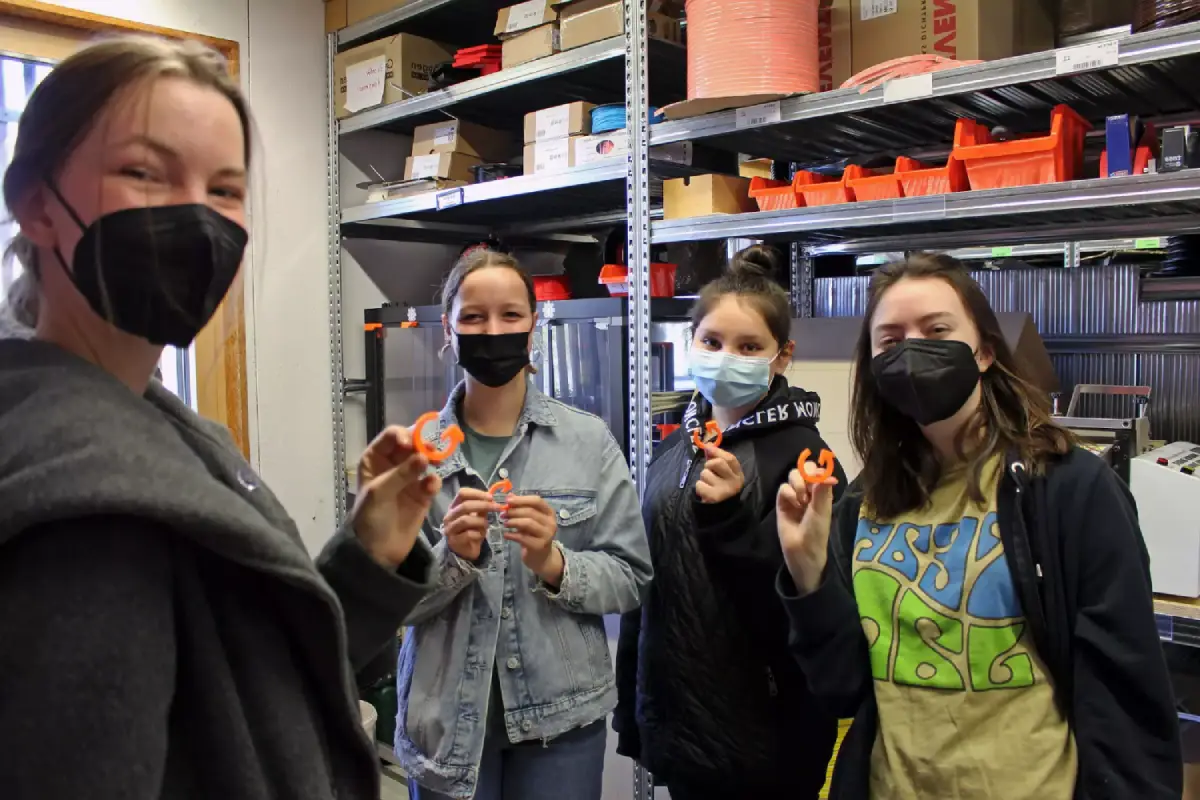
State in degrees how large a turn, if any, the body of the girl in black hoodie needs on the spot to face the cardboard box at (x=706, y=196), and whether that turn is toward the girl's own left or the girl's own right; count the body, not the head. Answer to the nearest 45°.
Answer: approximately 135° to the girl's own right

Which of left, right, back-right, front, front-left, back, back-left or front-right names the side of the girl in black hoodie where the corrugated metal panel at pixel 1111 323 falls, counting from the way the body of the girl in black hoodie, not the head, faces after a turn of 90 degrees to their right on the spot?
right

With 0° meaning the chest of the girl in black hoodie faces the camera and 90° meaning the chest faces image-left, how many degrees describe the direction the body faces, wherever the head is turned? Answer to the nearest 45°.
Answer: approximately 45°
